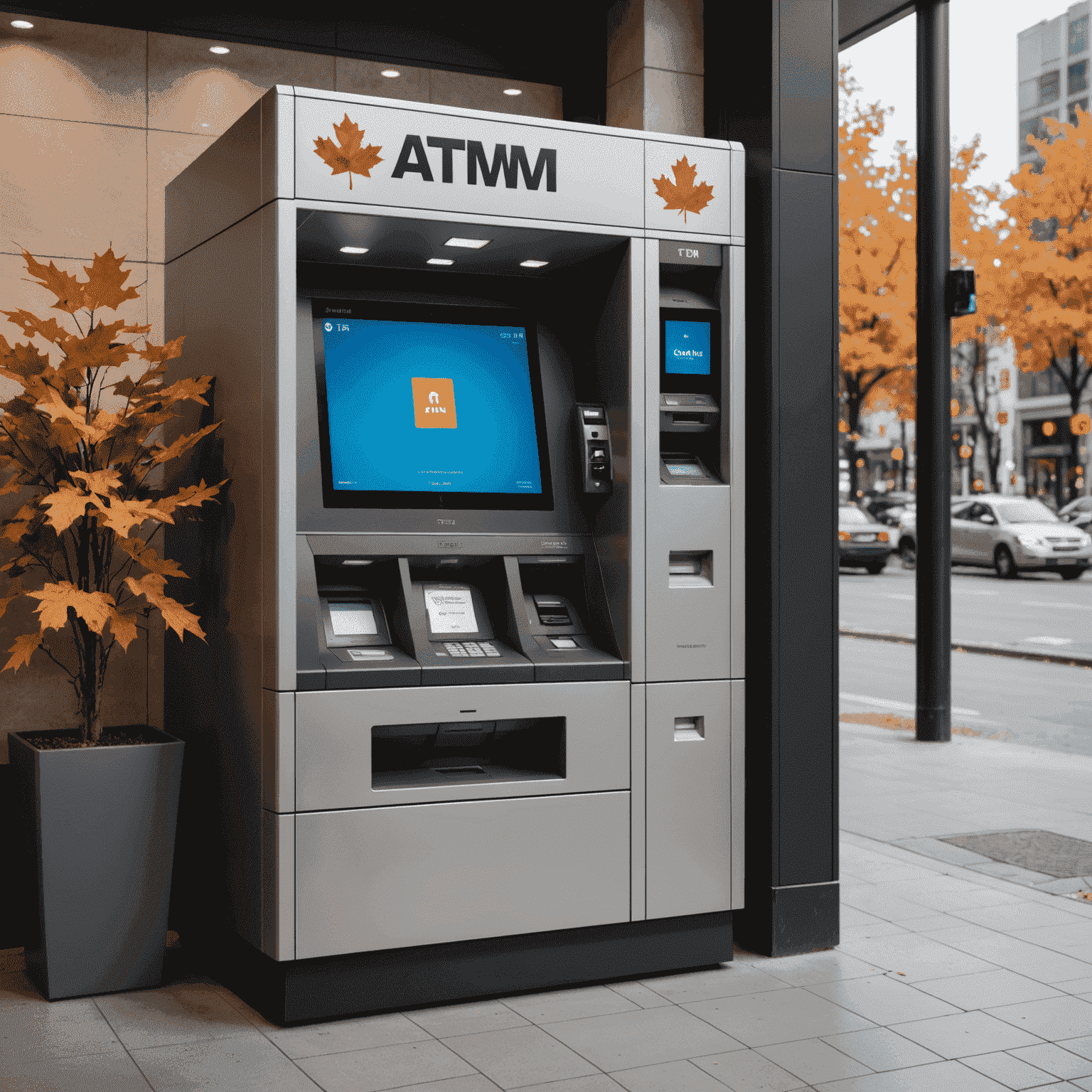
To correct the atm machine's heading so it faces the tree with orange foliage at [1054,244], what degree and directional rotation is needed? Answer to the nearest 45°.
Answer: approximately 90° to its left

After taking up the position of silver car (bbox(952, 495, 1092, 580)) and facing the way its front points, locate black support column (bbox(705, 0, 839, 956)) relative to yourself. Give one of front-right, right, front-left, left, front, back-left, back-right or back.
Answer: front-right

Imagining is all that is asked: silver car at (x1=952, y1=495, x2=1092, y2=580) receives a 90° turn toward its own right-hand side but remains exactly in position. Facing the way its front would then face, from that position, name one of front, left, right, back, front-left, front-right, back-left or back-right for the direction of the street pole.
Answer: front-left

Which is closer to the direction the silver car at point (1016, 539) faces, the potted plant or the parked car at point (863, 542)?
the potted plant

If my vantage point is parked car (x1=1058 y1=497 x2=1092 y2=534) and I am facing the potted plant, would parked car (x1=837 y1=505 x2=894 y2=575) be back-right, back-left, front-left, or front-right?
front-right

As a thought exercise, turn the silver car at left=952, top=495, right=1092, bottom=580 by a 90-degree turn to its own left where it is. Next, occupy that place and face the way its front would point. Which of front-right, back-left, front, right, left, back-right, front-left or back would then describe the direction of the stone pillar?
back-right

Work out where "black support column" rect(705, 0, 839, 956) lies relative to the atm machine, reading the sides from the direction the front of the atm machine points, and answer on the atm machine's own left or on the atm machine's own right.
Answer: on the atm machine's own left

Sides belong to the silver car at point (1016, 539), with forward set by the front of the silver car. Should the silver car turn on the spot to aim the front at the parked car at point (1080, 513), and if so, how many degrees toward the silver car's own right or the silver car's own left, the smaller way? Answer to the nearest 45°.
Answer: approximately 135° to the silver car's own left

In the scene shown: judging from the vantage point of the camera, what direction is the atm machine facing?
facing the viewer and to the right of the viewer

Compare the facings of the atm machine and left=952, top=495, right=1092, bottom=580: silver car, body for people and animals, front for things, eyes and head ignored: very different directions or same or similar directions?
same or similar directions

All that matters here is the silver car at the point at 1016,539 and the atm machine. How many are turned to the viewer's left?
0
